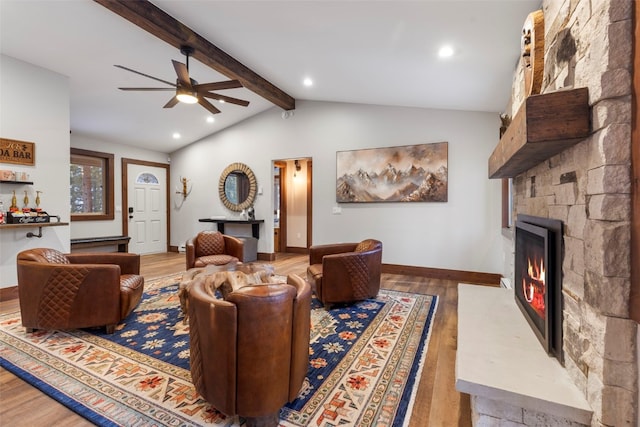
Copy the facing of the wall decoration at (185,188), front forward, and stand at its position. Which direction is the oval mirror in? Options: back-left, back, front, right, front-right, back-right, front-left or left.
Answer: front-left

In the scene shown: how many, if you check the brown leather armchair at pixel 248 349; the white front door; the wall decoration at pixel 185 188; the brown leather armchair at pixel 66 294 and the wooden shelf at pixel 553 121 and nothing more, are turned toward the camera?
2

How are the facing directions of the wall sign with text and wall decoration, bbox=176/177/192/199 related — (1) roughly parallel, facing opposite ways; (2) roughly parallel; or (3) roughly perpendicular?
roughly perpendicular

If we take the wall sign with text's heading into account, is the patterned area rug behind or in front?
in front

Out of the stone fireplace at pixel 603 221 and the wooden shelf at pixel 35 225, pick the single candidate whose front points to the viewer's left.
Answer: the stone fireplace

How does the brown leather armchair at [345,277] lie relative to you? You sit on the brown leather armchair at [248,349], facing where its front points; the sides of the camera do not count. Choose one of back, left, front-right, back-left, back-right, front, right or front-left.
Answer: front-right

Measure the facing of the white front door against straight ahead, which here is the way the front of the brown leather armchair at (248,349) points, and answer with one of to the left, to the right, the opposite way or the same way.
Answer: the opposite way

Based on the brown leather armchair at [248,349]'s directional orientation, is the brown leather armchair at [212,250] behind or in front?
in front

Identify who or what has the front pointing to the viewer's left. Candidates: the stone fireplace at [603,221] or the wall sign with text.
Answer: the stone fireplace

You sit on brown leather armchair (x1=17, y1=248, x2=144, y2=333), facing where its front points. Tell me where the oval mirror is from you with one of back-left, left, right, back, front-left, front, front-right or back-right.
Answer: front-left

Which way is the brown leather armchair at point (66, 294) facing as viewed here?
to the viewer's right

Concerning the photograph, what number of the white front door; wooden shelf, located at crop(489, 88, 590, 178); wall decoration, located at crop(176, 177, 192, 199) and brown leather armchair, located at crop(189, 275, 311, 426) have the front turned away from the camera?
1

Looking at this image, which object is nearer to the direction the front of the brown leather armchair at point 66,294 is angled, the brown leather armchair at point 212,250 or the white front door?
the brown leather armchair

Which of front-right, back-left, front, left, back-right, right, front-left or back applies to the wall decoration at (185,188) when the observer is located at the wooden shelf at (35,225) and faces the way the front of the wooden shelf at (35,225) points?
left

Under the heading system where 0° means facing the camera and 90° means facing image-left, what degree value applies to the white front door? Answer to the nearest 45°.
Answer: approximately 0°

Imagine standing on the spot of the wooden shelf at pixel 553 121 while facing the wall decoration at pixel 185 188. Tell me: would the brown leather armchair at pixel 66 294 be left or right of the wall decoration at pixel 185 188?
left

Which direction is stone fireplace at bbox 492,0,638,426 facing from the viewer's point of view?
to the viewer's left

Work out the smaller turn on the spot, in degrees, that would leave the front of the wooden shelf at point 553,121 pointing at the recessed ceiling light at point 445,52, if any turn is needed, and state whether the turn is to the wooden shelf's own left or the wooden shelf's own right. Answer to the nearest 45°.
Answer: approximately 45° to the wooden shelf's own right
